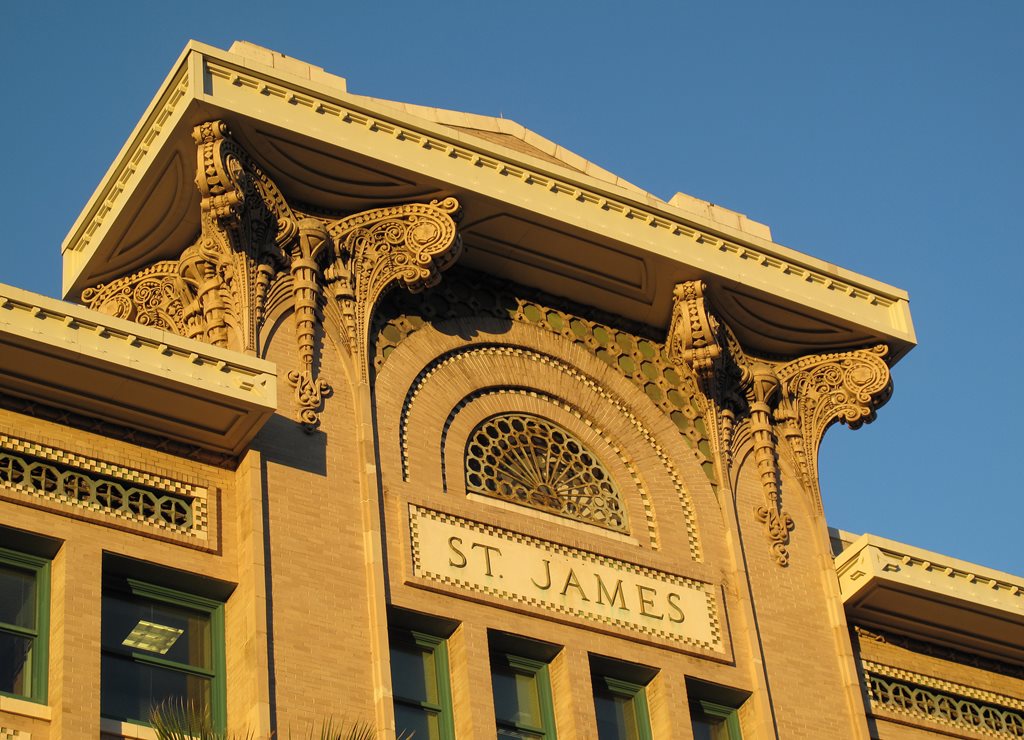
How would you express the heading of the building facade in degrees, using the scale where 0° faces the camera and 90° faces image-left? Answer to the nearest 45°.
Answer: approximately 315°
